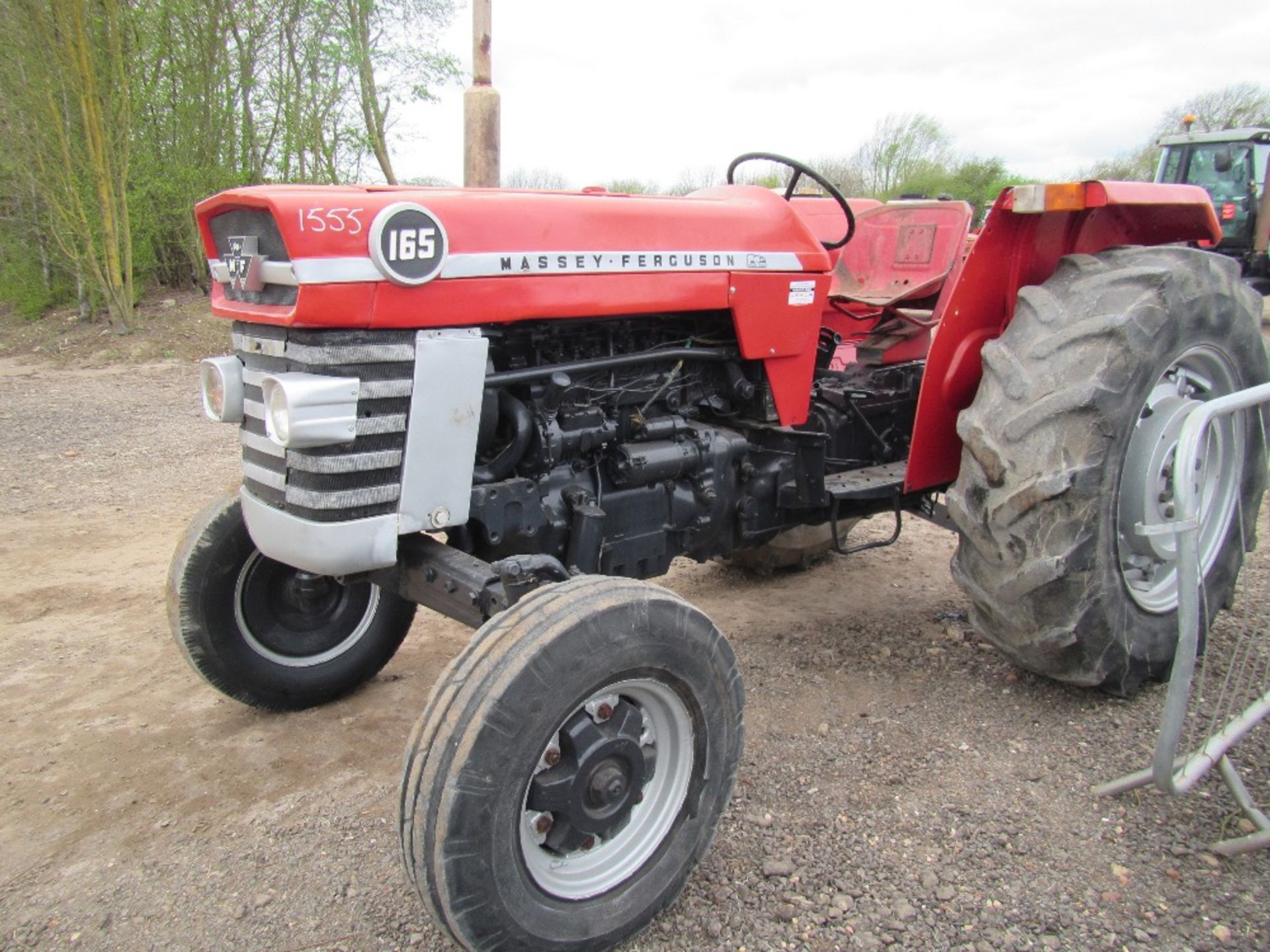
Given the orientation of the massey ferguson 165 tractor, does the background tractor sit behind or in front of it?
behind

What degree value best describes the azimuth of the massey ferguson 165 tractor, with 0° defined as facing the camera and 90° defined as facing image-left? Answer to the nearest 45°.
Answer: approximately 45°

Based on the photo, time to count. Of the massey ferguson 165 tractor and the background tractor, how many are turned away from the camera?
0

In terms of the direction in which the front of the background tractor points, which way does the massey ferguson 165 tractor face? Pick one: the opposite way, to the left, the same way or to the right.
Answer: to the right

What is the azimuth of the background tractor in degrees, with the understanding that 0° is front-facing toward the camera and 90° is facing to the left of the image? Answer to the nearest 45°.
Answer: approximately 315°

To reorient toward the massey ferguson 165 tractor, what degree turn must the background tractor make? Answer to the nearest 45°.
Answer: approximately 45° to its right
